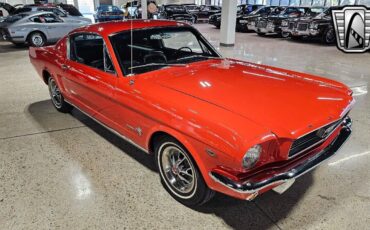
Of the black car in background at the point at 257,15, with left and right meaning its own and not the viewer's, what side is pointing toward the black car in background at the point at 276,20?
left

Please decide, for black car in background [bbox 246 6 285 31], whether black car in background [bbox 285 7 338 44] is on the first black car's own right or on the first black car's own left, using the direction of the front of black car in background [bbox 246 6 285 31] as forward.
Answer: on the first black car's own left

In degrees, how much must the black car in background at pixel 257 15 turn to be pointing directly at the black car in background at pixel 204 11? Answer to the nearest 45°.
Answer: approximately 90° to its right

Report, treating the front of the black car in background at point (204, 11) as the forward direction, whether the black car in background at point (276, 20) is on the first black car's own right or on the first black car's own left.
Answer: on the first black car's own left

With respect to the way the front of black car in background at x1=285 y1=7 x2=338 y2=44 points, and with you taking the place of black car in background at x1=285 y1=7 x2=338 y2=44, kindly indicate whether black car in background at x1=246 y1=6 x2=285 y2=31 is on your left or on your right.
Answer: on your right

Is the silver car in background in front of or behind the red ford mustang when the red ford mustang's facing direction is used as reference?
behind

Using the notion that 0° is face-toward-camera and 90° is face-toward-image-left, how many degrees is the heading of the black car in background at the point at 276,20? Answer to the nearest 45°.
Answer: approximately 45°

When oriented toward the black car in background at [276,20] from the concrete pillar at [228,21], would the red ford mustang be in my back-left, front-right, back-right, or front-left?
back-right

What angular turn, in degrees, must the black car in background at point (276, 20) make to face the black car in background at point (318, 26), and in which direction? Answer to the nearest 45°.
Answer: approximately 90° to its left

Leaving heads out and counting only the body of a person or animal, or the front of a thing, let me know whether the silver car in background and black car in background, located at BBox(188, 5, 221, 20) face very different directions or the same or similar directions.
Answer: very different directions
